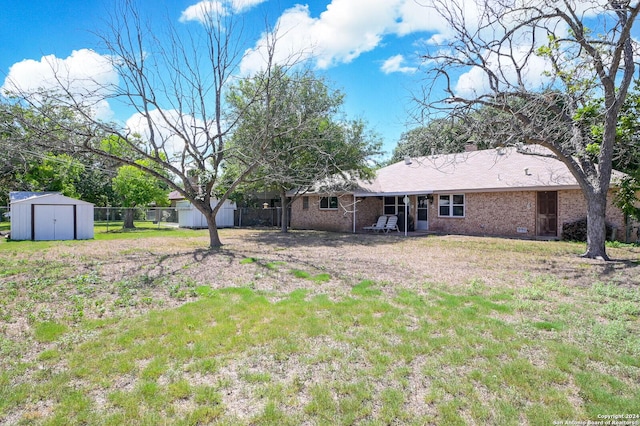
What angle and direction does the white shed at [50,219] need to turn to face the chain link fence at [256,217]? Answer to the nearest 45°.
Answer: approximately 135° to its left

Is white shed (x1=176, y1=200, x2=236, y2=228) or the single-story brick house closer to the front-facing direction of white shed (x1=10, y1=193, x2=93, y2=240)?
the single-story brick house

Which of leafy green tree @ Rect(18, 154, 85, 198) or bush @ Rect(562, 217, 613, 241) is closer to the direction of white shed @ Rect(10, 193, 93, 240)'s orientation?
the bush

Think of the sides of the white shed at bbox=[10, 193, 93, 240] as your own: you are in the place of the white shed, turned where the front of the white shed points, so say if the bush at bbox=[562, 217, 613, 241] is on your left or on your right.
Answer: on your left

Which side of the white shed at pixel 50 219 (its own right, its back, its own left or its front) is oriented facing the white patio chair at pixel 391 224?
left

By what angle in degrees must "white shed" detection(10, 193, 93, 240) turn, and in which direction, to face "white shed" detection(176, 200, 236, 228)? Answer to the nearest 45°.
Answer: approximately 135° to its left

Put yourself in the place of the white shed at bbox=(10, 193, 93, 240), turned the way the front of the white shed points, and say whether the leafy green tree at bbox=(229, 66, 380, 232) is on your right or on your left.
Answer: on your left

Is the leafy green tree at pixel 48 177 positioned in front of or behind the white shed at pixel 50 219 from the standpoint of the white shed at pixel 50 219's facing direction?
behind
